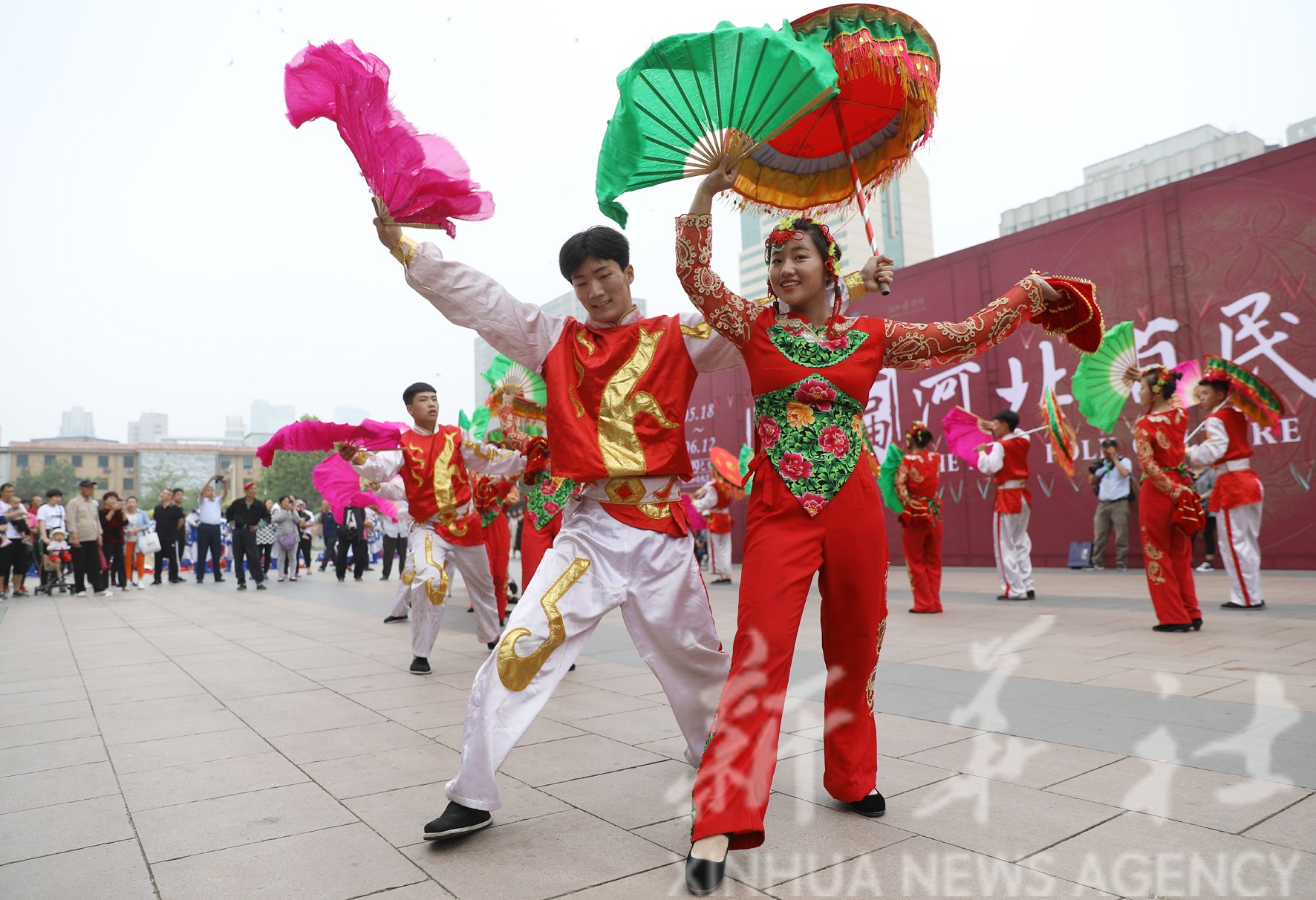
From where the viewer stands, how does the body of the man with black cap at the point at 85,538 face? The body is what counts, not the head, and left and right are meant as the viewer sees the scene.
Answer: facing the viewer and to the right of the viewer

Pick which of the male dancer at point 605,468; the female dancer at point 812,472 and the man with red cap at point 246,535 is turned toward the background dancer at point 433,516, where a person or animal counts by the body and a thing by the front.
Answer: the man with red cap

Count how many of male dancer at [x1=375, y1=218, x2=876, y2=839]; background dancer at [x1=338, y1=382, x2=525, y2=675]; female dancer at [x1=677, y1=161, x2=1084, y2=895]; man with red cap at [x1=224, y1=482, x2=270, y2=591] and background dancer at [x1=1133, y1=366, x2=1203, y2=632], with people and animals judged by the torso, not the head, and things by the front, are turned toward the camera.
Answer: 4

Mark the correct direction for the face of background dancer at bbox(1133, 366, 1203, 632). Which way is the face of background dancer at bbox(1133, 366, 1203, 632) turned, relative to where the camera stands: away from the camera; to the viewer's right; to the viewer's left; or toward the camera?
to the viewer's left

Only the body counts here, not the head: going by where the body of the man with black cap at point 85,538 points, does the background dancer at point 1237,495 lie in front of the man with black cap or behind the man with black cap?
in front

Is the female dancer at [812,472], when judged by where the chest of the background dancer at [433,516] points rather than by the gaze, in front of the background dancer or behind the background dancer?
in front

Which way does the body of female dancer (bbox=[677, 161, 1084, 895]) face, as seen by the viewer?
toward the camera

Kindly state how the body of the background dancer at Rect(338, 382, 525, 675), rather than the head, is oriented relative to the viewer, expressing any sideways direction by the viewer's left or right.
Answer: facing the viewer

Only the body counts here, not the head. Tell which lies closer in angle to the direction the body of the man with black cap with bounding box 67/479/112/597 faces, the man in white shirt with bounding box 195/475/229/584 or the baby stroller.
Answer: the man in white shirt
